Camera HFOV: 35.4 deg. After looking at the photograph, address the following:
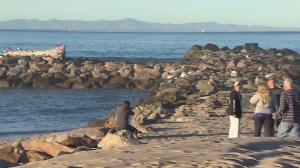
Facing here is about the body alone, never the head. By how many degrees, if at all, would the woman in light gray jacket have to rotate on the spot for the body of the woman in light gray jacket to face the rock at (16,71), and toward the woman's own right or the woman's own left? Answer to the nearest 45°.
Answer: approximately 45° to the woman's own left

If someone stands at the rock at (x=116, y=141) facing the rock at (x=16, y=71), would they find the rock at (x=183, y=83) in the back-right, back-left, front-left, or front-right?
front-right

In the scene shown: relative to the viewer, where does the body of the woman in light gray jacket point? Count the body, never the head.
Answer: away from the camera

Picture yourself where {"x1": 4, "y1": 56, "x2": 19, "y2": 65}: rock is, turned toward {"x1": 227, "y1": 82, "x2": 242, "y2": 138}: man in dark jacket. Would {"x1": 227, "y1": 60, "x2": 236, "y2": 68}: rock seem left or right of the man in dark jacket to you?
left

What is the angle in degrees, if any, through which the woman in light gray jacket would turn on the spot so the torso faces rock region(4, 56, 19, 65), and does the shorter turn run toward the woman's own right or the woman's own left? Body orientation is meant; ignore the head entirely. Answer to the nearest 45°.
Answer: approximately 45° to the woman's own left

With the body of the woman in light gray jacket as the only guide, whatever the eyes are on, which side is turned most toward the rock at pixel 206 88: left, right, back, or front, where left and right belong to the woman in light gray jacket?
front

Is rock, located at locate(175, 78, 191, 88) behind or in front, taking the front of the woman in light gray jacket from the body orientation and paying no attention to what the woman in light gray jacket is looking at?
in front

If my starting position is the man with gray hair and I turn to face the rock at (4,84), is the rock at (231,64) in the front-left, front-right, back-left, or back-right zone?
front-right
